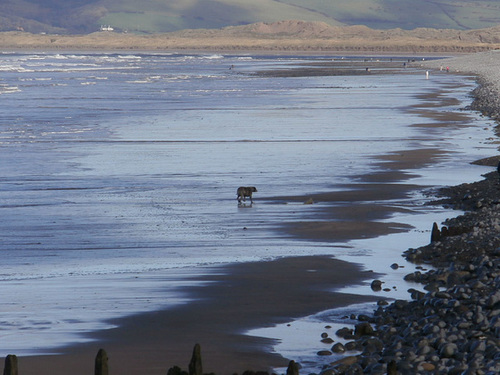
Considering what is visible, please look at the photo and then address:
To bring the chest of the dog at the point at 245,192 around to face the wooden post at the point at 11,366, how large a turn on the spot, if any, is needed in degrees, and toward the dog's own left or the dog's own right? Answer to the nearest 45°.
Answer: approximately 90° to the dog's own right

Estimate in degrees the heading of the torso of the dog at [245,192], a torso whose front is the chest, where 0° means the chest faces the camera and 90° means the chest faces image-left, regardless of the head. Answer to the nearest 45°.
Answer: approximately 270°
